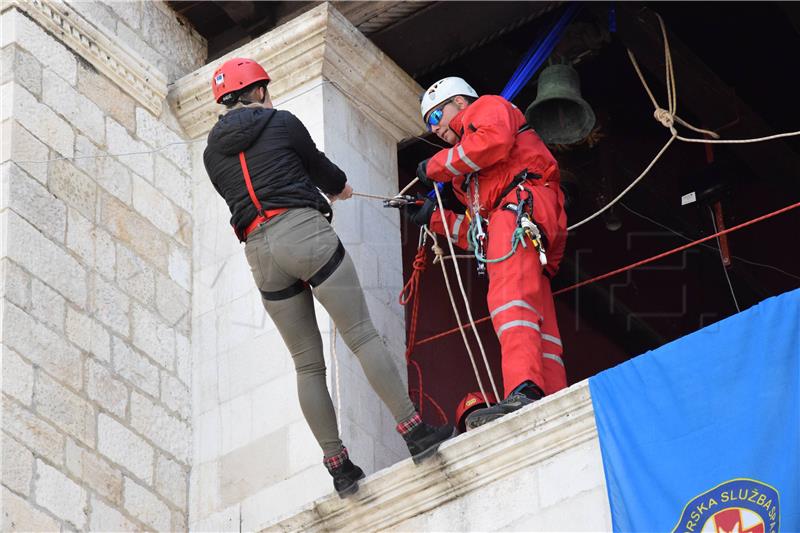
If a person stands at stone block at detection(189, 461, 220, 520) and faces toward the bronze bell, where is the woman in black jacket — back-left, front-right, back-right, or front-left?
front-right

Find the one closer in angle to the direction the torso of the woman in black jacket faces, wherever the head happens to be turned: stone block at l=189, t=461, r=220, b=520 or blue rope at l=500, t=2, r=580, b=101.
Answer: the blue rope

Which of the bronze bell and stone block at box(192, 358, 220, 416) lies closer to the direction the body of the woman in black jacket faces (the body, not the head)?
the bronze bell

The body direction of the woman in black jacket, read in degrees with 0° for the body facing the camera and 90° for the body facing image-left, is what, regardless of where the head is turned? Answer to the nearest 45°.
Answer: approximately 225°

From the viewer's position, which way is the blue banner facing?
facing the viewer

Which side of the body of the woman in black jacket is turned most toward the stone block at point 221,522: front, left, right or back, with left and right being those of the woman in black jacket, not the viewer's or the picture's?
left

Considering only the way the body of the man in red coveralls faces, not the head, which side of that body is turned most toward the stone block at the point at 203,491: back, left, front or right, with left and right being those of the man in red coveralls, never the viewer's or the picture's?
front

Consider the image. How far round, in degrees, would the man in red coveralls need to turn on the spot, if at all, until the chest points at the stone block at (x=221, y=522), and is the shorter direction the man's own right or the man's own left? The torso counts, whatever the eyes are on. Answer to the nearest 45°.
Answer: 0° — they already face it

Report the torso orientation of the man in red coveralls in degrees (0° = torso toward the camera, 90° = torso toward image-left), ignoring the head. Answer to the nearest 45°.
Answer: approximately 90°
